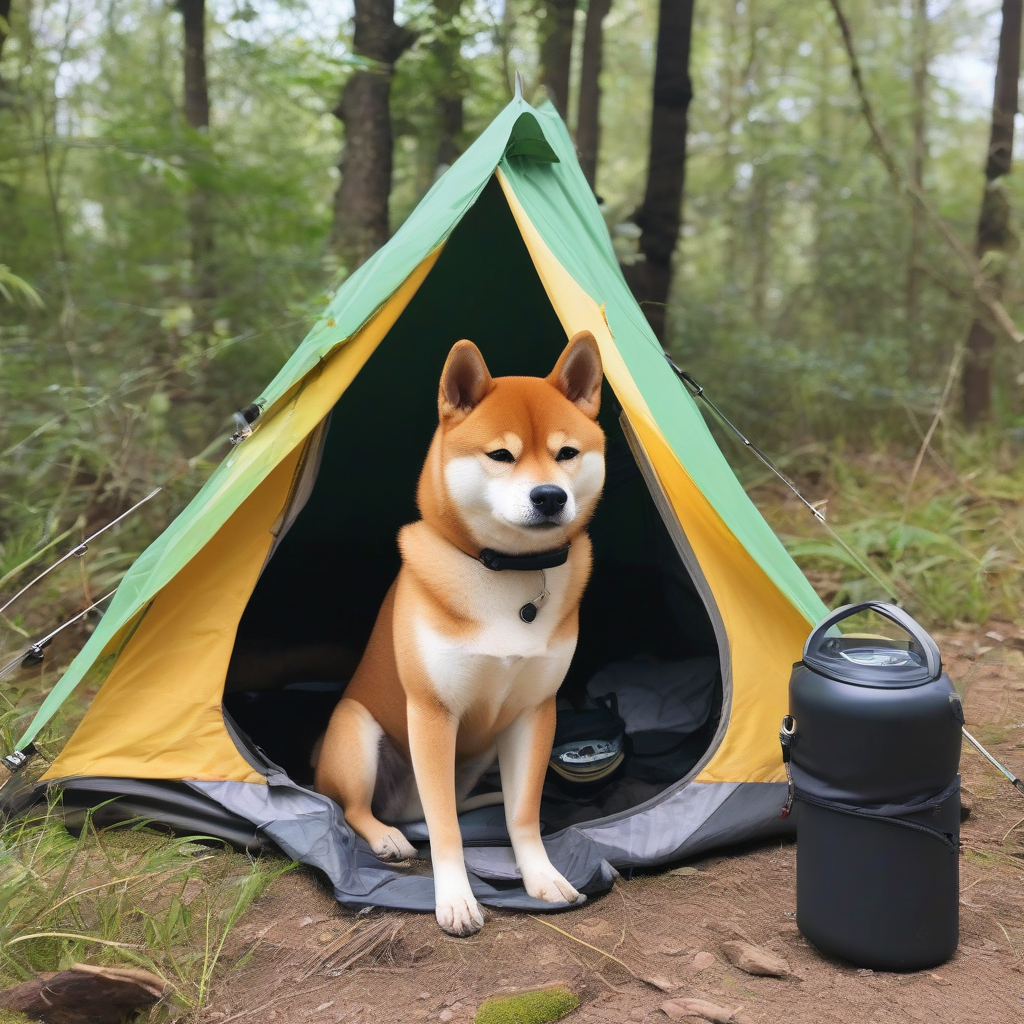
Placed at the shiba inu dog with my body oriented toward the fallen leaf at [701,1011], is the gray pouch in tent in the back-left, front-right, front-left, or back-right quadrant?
back-left

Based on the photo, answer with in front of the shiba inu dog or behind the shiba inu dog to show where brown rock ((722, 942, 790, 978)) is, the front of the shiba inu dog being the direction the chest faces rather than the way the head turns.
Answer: in front

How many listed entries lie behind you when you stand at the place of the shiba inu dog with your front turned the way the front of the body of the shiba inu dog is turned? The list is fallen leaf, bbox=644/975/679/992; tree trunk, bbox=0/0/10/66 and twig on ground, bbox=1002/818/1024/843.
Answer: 1

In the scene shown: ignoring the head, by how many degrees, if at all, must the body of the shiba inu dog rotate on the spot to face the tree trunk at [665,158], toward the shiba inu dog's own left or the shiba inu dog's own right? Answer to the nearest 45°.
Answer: approximately 135° to the shiba inu dog's own left

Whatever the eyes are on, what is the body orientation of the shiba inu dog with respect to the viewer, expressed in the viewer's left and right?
facing the viewer and to the right of the viewer

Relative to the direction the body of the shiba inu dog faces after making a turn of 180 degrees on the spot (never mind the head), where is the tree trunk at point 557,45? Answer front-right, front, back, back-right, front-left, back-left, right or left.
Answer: front-right

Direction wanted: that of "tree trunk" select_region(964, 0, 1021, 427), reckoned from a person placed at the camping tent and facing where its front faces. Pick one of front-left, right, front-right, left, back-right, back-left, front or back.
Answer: back-left

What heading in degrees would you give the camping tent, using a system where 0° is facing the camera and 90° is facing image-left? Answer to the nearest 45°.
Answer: approximately 0°

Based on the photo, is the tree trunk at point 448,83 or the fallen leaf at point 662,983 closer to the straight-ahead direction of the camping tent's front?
the fallen leaf

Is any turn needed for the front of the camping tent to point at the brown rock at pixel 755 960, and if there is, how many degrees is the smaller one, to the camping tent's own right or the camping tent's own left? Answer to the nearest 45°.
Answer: approximately 45° to the camping tent's own left

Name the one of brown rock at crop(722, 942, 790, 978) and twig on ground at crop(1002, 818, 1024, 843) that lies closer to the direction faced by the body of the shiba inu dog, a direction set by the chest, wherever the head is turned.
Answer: the brown rock

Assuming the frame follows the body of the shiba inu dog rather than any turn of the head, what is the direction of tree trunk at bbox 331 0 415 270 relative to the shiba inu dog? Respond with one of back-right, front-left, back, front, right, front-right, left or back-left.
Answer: back-left
